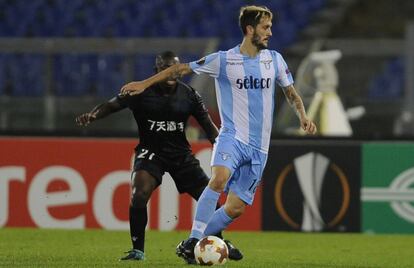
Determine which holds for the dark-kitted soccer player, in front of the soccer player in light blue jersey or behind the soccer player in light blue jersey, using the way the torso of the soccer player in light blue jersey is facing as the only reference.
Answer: behind

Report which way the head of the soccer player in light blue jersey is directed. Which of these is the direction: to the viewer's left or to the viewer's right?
to the viewer's right

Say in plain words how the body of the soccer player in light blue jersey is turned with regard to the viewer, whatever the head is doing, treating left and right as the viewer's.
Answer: facing the viewer and to the right of the viewer

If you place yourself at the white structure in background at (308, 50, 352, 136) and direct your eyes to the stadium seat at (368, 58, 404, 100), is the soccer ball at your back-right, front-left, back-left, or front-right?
back-right

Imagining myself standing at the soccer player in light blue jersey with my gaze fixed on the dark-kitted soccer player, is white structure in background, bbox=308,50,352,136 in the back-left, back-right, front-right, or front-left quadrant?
front-right

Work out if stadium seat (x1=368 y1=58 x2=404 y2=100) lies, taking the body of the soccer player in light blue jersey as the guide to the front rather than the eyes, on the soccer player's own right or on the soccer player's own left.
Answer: on the soccer player's own left

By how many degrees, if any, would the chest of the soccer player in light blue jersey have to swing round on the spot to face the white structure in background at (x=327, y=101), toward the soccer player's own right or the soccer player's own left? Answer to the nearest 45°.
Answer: approximately 135° to the soccer player's own left
